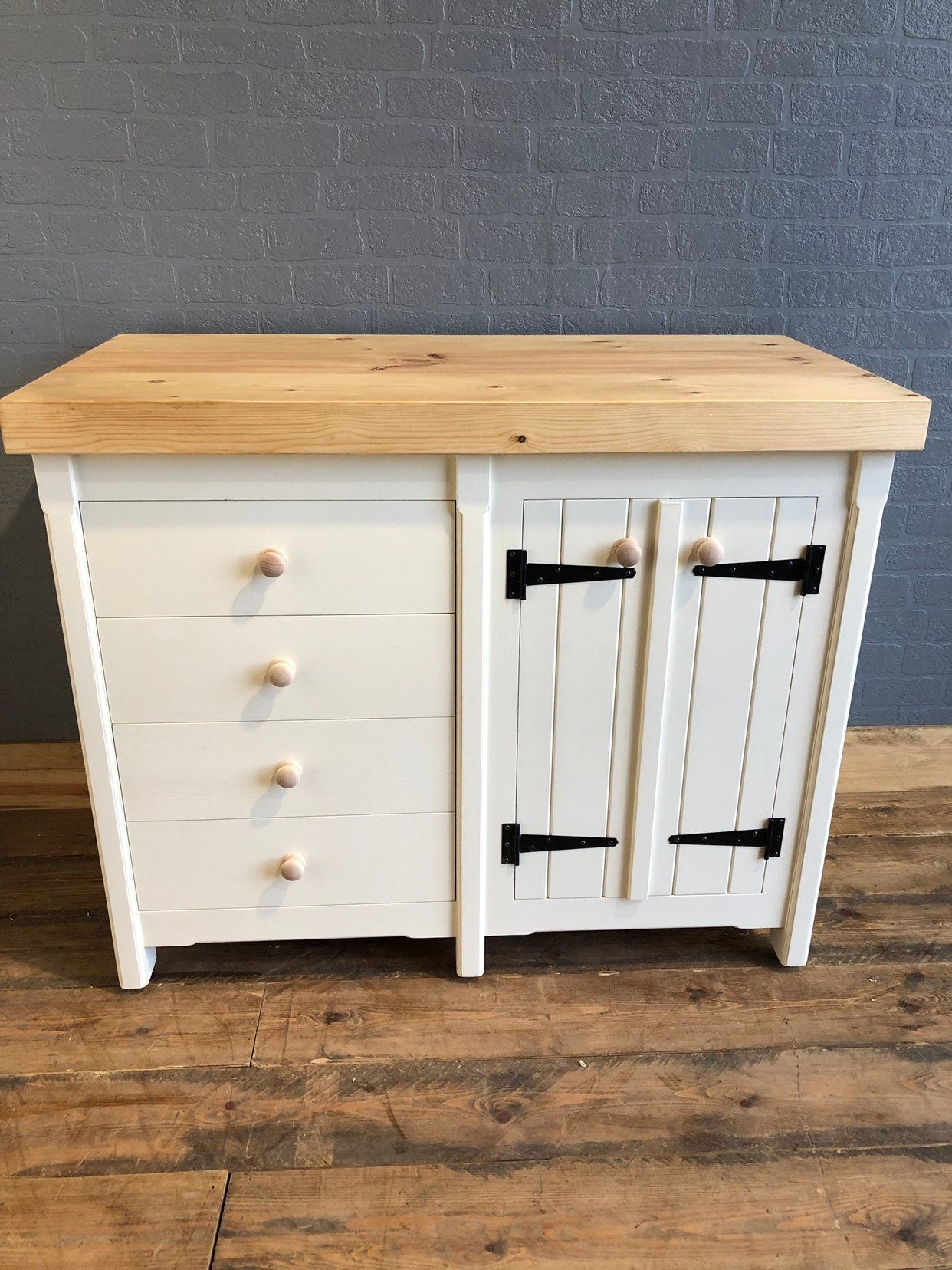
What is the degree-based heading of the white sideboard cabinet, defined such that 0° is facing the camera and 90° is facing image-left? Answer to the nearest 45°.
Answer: approximately 0°
